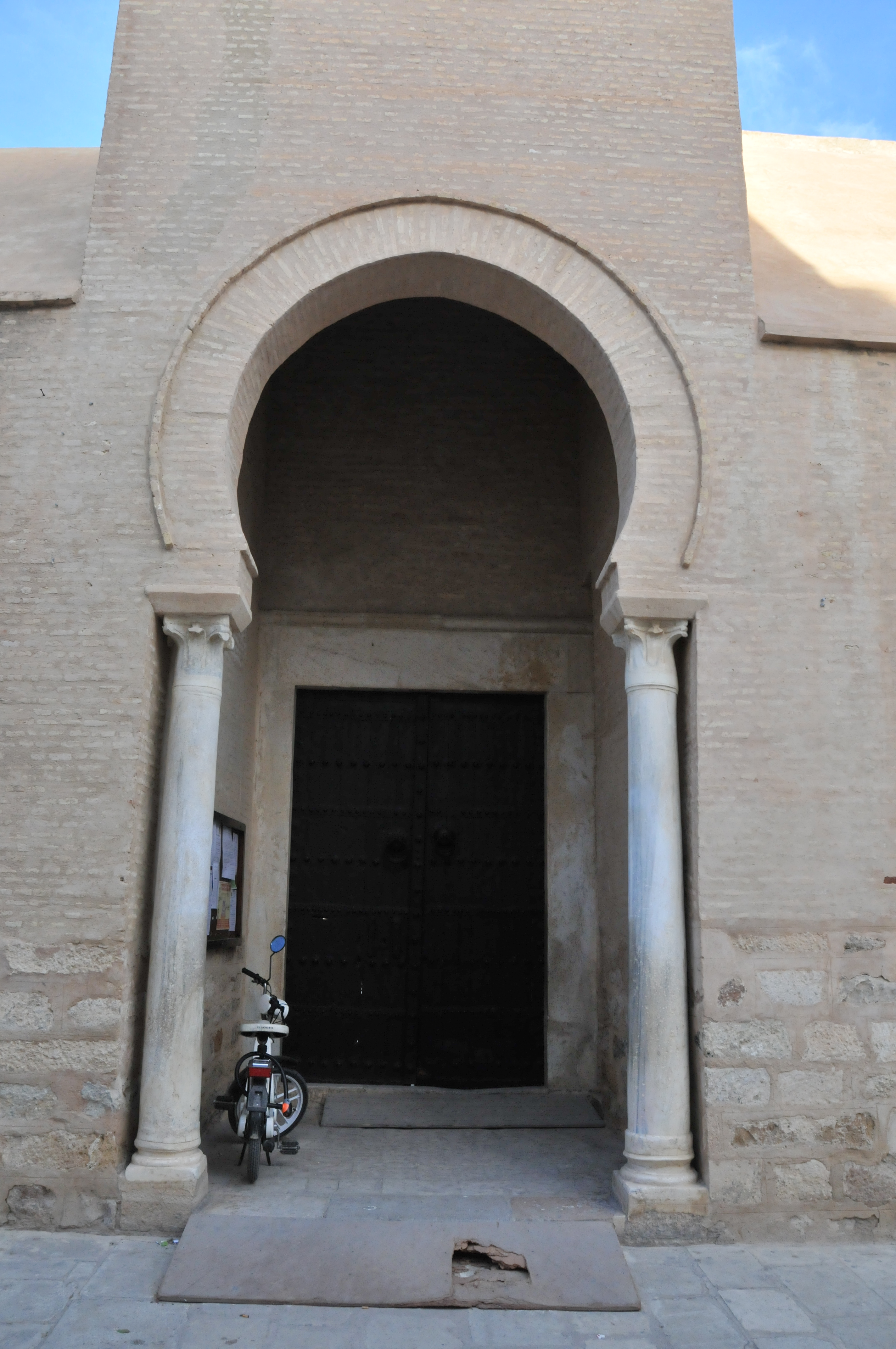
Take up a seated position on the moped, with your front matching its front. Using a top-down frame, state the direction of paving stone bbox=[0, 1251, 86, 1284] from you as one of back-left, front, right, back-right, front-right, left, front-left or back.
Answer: back-left

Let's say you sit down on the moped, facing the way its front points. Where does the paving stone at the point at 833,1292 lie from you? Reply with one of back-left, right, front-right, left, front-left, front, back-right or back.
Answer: back-right

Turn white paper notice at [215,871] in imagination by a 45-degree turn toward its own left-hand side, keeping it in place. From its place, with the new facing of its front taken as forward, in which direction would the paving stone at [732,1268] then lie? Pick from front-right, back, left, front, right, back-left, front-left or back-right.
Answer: right

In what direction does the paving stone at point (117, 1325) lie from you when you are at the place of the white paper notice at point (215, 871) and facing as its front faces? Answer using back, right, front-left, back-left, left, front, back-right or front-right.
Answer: right

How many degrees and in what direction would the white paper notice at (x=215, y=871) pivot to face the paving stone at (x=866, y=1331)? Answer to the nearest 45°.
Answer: approximately 45° to its right

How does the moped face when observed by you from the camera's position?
facing away from the viewer

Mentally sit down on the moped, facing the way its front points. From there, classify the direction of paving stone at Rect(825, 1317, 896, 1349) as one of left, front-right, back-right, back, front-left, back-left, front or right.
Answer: back-right

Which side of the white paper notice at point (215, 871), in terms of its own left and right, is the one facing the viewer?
right

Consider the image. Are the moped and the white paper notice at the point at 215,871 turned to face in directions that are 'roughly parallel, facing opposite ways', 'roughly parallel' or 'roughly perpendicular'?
roughly perpendicular

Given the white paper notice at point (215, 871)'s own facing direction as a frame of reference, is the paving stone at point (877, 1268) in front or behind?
in front

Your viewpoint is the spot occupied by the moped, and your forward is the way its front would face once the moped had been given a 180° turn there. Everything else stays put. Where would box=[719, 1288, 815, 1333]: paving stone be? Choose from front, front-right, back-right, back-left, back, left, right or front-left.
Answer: front-left

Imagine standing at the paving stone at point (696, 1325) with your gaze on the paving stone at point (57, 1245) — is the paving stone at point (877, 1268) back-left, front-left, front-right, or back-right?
back-right

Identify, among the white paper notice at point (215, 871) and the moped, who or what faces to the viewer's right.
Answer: the white paper notice

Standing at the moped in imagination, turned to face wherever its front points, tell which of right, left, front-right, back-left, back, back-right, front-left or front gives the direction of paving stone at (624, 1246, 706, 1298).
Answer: back-right
